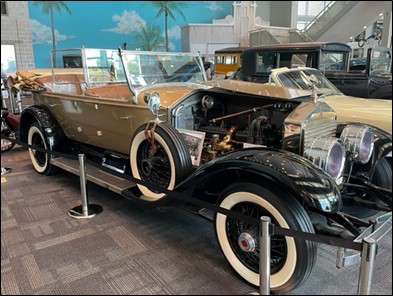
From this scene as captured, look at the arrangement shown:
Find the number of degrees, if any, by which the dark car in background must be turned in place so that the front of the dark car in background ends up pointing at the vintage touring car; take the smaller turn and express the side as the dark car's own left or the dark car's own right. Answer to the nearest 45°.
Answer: approximately 45° to the dark car's own right

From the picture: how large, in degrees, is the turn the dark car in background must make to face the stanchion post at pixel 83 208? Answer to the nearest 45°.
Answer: approximately 90° to its right

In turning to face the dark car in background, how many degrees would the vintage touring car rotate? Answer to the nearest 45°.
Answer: approximately 90° to its left

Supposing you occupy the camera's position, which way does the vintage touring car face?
facing the viewer and to the right of the viewer

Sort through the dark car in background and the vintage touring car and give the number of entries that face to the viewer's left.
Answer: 0

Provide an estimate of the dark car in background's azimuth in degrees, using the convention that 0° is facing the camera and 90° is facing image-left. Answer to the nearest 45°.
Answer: approximately 315°

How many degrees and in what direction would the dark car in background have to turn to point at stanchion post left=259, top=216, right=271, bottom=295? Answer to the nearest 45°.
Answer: approximately 45° to its right

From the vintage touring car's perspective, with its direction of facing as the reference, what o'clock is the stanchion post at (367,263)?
The stanchion post is roughly at 1 o'clock from the vintage touring car.
